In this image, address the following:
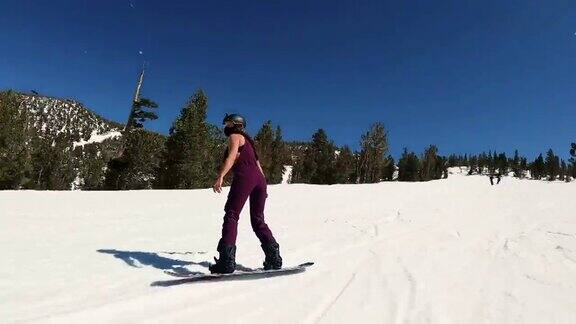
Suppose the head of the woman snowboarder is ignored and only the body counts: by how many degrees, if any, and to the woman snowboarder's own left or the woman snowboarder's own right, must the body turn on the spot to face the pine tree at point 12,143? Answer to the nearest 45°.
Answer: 0° — they already face it

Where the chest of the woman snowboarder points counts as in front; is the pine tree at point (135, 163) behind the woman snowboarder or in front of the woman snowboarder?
in front

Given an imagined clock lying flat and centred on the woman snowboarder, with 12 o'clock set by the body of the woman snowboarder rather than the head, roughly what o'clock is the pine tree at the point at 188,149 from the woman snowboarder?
The pine tree is roughly at 1 o'clock from the woman snowboarder.

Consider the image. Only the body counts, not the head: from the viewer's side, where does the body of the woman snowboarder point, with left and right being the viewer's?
facing away from the viewer and to the left of the viewer
